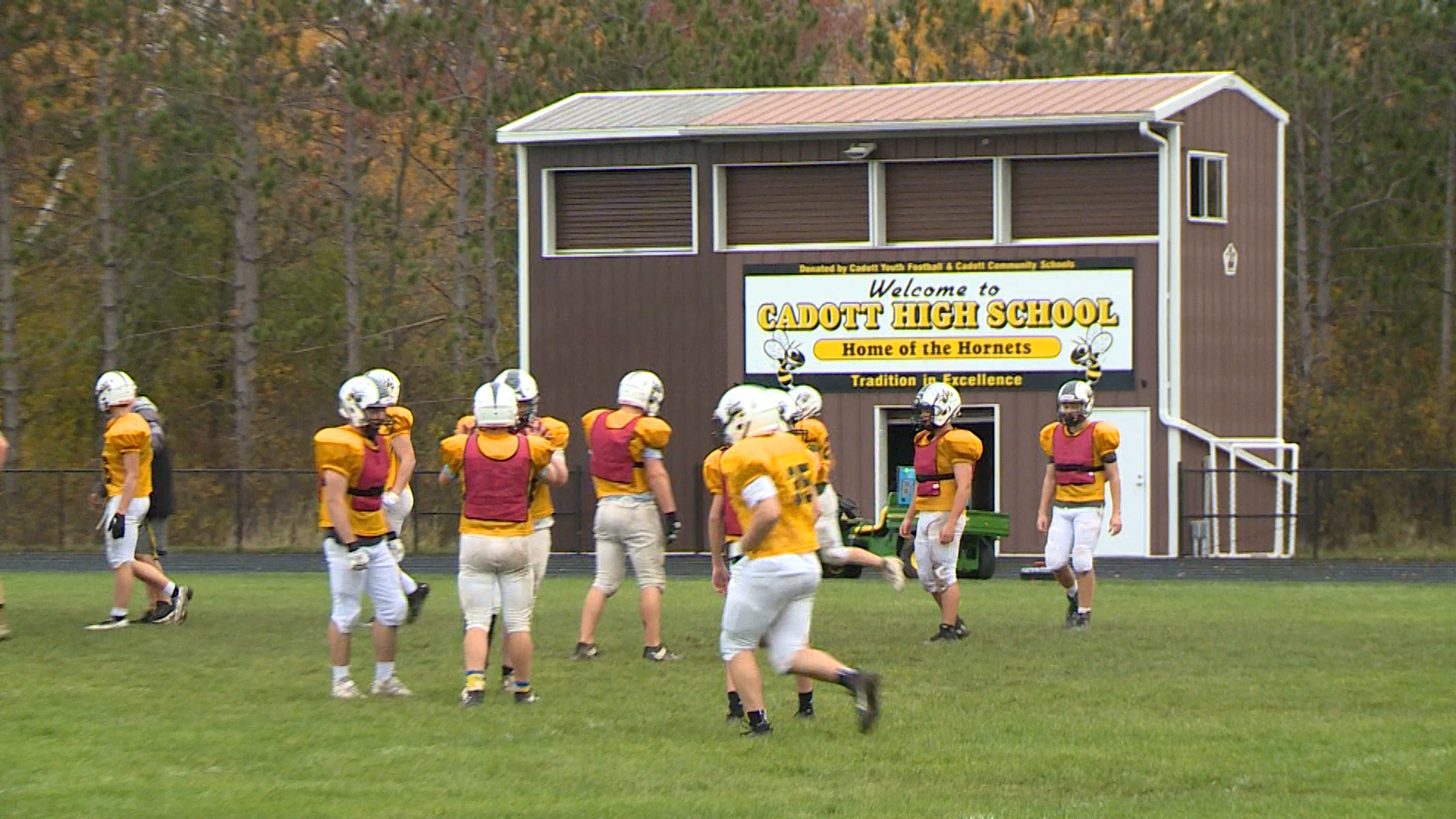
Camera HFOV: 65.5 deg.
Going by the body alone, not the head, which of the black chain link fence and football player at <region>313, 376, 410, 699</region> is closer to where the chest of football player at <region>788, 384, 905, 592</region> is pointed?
the football player

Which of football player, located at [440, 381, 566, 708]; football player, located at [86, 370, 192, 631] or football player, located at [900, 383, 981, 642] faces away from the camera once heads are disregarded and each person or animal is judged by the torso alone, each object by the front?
football player, located at [440, 381, 566, 708]

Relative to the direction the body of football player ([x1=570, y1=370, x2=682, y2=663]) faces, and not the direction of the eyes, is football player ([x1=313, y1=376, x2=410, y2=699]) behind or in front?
behind

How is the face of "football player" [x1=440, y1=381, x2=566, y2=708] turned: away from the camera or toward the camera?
away from the camera

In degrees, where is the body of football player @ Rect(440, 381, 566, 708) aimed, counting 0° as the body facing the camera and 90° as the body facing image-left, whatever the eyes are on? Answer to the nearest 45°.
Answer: approximately 180°

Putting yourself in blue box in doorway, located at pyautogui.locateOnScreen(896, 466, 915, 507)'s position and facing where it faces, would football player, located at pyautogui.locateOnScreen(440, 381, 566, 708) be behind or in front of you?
in front

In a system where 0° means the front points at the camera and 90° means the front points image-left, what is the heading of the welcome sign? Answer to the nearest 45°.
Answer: approximately 0°

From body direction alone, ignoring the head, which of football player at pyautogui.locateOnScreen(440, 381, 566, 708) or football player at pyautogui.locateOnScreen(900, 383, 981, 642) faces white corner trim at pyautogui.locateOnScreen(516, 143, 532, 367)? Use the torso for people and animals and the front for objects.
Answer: football player at pyautogui.locateOnScreen(440, 381, 566, 708)

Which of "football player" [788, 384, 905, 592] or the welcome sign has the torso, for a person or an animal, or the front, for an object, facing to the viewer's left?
the football player

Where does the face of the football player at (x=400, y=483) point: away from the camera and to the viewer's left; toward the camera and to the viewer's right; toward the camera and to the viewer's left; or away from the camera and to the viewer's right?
toward the camera and to the viewer's left

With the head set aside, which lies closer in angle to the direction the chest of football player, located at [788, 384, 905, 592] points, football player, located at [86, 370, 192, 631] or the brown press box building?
the football player

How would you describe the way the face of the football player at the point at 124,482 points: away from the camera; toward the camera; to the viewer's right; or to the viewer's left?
to the viewer's left
